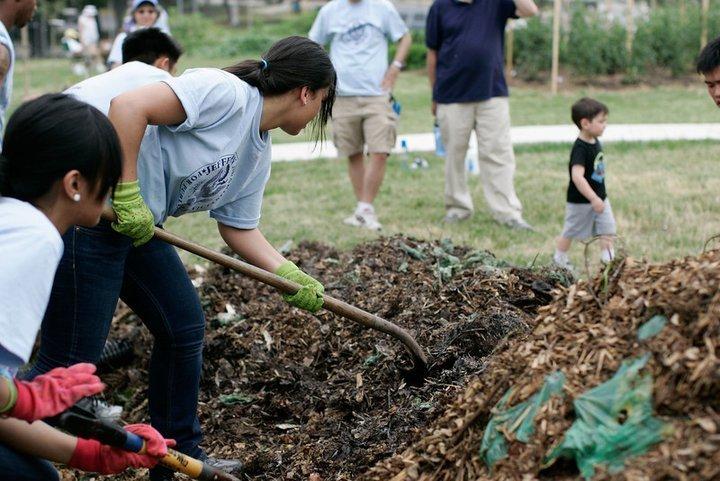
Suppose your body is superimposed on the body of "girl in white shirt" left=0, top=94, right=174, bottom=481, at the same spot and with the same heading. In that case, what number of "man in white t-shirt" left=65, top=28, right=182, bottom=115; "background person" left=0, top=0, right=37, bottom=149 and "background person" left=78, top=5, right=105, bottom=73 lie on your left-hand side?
3

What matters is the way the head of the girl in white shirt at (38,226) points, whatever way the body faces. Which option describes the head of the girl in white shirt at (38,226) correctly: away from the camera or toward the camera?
away from the camera

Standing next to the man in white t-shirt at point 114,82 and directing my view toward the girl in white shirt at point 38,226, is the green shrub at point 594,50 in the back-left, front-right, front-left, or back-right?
back-left

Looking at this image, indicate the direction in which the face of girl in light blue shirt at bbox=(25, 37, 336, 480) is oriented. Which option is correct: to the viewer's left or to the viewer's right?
to the viewer's right

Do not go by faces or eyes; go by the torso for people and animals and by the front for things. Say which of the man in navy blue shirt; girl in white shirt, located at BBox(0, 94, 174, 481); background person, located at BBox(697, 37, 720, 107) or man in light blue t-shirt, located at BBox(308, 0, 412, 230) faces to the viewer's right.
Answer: the girl in white shirt

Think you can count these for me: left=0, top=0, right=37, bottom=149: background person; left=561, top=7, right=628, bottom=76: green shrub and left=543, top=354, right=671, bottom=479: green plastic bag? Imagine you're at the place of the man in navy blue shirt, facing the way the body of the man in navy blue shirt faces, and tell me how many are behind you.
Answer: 1

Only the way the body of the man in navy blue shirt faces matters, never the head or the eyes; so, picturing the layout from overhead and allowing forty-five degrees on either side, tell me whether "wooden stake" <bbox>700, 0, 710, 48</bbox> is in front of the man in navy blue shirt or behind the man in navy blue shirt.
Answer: behind

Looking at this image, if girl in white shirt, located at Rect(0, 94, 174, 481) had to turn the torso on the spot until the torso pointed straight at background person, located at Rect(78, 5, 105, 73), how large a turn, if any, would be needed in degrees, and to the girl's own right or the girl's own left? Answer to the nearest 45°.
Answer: approximately 90° to the girl's own left

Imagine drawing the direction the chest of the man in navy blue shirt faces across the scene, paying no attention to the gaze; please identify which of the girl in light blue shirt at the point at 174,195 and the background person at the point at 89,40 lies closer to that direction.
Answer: the girl in light blue shirt
